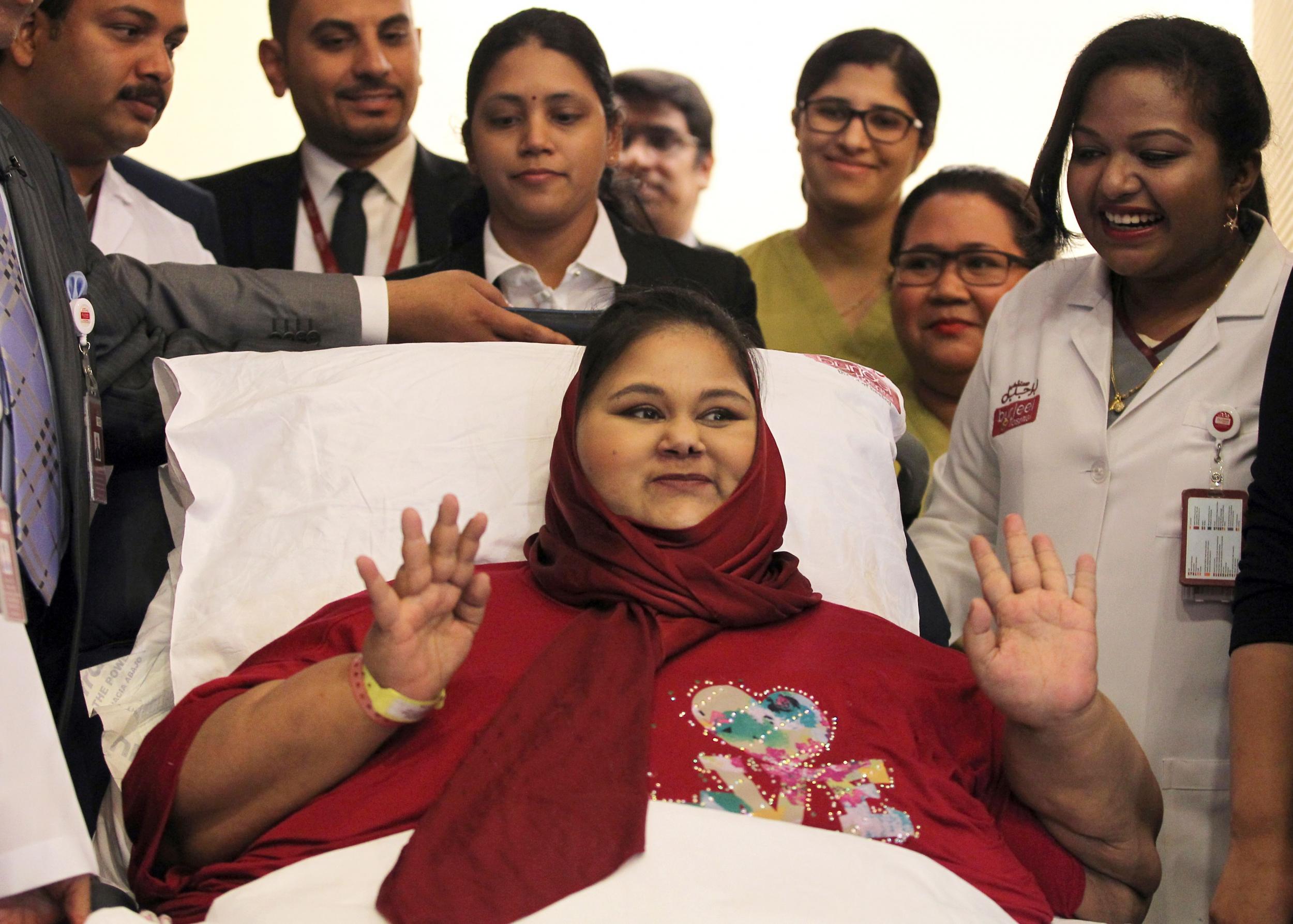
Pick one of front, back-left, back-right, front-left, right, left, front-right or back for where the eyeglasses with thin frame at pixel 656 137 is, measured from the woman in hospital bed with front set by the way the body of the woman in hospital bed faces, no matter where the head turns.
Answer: back

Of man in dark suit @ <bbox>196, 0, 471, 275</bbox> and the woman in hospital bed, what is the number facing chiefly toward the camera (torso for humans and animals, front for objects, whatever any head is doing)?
2

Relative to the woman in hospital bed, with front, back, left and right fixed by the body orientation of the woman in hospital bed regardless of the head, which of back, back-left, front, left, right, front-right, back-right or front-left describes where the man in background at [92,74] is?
back-right

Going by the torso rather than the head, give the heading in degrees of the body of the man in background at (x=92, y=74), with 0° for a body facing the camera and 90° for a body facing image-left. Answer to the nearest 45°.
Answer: approximately 315°

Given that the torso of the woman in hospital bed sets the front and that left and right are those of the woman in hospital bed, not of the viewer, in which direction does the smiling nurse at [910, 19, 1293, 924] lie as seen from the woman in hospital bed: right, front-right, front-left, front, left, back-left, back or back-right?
back-left

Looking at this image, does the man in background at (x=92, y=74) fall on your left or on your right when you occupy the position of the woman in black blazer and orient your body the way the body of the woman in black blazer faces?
on your right

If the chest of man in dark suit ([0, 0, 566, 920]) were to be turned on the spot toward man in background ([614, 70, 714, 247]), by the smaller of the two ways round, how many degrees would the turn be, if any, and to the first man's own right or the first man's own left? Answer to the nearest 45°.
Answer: approximately 90° to the first man's own left

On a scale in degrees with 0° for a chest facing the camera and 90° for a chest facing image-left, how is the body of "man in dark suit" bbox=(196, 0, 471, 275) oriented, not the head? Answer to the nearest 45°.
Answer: approximately 0°

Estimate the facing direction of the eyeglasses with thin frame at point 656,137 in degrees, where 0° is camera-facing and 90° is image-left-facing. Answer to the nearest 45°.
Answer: approximately 45°

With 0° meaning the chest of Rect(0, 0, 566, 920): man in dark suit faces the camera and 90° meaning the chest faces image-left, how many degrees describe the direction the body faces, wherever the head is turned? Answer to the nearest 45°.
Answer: approximately 315°

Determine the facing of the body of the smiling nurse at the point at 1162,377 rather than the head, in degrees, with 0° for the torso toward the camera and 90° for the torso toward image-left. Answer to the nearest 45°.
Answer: approximately 45°

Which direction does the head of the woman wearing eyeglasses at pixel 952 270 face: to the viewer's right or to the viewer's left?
to the viewer's left

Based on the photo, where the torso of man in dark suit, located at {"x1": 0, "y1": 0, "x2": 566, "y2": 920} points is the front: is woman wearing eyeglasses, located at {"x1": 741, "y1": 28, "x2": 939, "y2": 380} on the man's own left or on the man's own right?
on the man's own left
